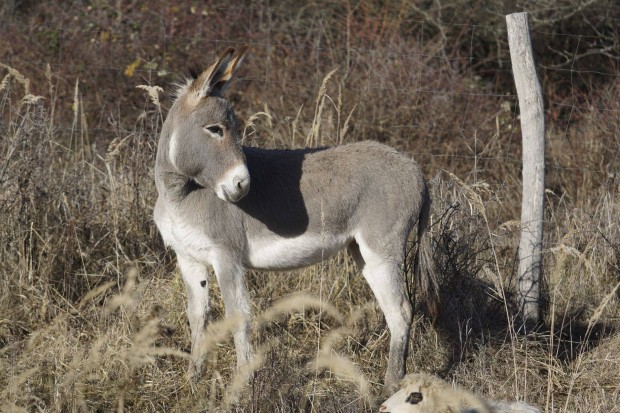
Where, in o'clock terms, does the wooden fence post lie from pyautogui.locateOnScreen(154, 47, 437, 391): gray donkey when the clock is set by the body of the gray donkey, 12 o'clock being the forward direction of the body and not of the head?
The wooden fence post is roughly at 5 o'clock from the gray donkey.

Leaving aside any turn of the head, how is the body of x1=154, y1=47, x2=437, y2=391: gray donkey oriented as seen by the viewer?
to the viewer's left
